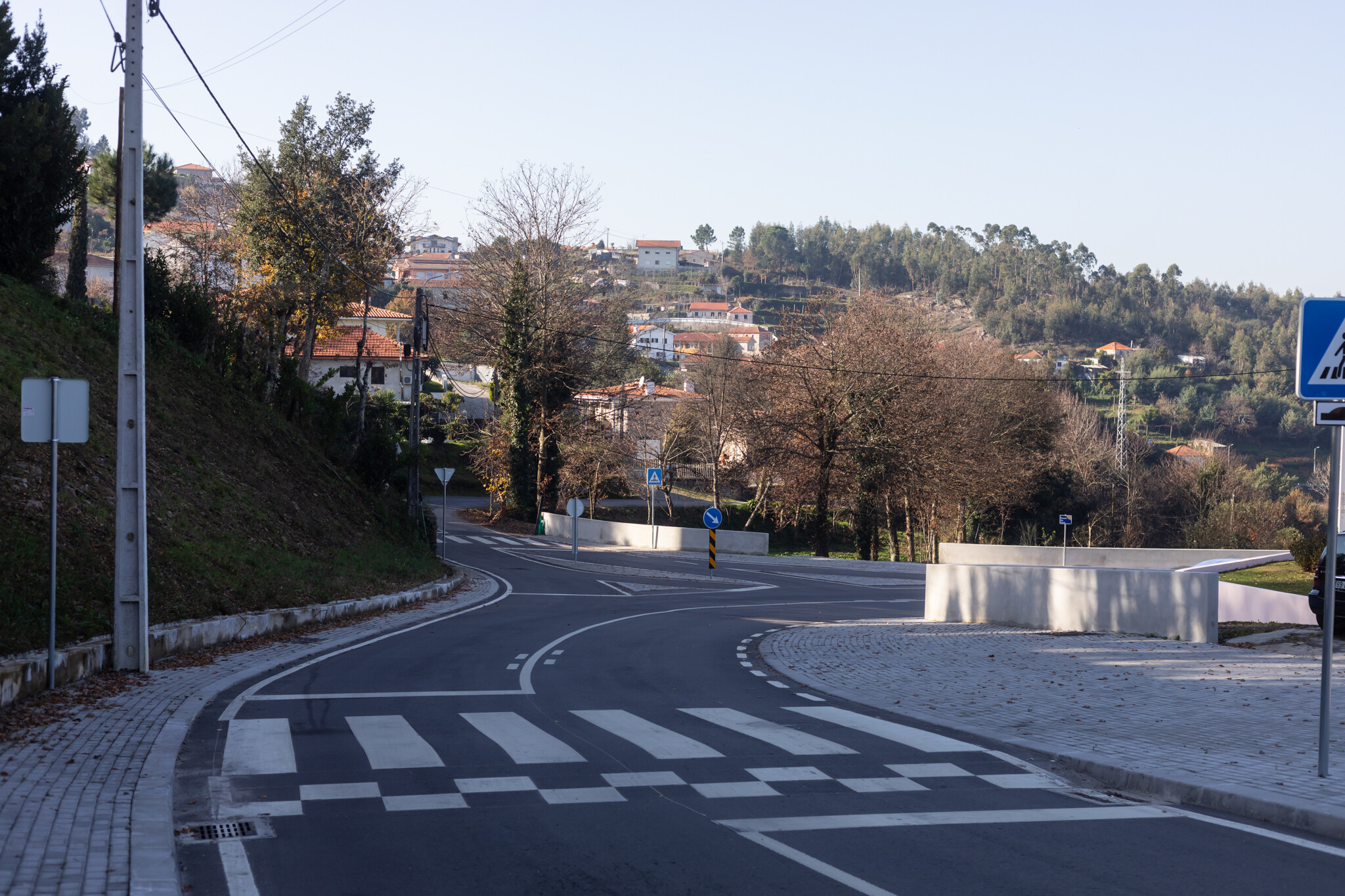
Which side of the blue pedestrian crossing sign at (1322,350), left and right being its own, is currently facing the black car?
back

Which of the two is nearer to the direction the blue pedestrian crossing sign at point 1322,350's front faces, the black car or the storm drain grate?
the storm drain grate

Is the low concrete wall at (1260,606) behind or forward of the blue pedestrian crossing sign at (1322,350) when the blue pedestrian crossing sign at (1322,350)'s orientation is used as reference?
behind

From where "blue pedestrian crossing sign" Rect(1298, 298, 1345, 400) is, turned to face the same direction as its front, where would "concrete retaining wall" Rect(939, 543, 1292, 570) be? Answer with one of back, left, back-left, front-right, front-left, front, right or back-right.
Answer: back

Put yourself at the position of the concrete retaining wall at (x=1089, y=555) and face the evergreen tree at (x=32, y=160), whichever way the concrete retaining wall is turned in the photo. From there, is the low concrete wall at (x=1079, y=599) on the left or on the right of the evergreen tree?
left

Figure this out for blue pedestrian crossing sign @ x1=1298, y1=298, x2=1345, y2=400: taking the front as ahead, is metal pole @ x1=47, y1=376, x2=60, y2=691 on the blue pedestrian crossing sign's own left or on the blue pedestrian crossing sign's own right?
on the blue pedestrian crossing sign's own right

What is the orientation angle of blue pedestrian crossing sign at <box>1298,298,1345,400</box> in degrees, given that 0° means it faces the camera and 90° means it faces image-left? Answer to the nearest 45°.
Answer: approximately 0°

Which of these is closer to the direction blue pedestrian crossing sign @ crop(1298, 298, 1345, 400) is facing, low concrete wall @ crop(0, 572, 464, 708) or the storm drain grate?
the storm drain grate

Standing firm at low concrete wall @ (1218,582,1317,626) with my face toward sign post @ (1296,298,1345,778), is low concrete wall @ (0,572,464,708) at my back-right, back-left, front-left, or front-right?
front-right

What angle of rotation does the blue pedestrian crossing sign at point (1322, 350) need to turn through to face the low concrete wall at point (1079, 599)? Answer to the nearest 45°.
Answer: approximately 180°

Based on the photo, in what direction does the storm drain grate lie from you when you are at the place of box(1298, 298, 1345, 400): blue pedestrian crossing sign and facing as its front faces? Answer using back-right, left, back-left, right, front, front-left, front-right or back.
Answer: front-right
